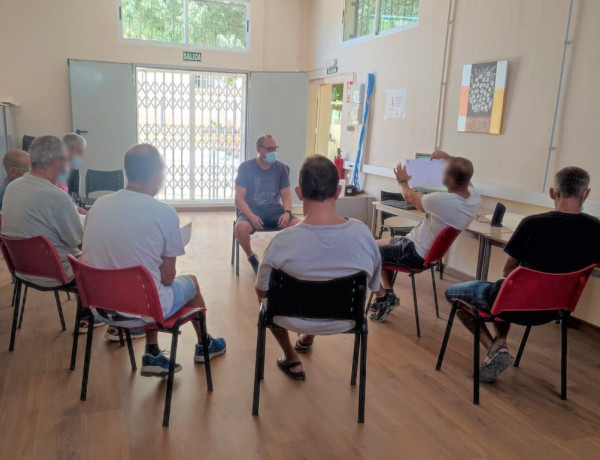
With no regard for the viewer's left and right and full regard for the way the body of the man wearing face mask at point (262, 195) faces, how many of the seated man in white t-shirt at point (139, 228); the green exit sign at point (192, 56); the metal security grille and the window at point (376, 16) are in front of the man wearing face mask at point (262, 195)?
1

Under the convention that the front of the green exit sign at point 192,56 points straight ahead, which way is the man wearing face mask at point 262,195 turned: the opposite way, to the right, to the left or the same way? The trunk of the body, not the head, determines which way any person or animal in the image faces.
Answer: the same way

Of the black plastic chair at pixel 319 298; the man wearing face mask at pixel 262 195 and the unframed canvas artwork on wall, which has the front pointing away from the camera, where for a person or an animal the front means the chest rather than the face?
the black plastic chair

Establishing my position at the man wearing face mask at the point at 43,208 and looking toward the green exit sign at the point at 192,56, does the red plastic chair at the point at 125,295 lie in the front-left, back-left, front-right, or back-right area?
back-right

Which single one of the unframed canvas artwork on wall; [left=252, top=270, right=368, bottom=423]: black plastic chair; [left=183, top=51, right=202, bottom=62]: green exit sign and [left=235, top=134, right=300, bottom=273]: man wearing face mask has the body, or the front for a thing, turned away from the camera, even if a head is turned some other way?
the black plastic chair

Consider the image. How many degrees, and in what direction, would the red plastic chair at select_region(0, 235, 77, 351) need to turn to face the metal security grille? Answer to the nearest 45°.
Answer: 0° — it already faces it

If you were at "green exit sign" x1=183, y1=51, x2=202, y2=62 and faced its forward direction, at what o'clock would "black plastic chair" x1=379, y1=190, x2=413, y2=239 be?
The black plastic chair is roughly at 11 o'clock from the green exit sign.

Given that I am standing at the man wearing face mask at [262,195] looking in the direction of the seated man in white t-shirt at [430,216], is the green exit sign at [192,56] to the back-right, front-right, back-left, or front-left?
back-left

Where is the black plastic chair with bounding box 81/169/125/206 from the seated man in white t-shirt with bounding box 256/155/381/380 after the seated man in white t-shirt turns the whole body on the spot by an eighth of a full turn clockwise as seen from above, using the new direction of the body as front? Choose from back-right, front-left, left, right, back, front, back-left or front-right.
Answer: left

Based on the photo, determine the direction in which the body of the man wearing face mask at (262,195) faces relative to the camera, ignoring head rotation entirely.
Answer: toward the camera

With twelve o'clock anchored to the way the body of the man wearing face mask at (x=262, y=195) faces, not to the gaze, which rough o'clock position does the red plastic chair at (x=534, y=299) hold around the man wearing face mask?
The red plastic chair is roughly at 11 o'clock from the man wearing face mask.

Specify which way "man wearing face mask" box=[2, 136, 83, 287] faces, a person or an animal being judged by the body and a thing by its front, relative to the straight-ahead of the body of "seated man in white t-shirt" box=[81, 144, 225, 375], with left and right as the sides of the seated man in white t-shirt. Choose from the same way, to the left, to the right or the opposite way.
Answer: the same way

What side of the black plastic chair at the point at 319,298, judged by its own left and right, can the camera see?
back

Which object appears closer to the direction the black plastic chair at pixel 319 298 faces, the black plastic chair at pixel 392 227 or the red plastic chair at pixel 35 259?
the black plastic chair

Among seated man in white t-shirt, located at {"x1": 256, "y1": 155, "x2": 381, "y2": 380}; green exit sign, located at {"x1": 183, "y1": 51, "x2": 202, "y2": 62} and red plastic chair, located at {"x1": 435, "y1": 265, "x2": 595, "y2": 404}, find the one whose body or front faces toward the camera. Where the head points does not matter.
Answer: the green exit sign

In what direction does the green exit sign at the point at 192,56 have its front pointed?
toward the camera

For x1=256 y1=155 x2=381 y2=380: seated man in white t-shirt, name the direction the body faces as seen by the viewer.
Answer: away from the camera

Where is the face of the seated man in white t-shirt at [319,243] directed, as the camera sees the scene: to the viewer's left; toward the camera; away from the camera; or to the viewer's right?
away from the camera

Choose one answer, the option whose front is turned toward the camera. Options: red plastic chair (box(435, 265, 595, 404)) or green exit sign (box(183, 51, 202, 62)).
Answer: the green exit sign

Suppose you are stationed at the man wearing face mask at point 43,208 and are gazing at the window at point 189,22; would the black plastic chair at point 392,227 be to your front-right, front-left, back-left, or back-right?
front-right
